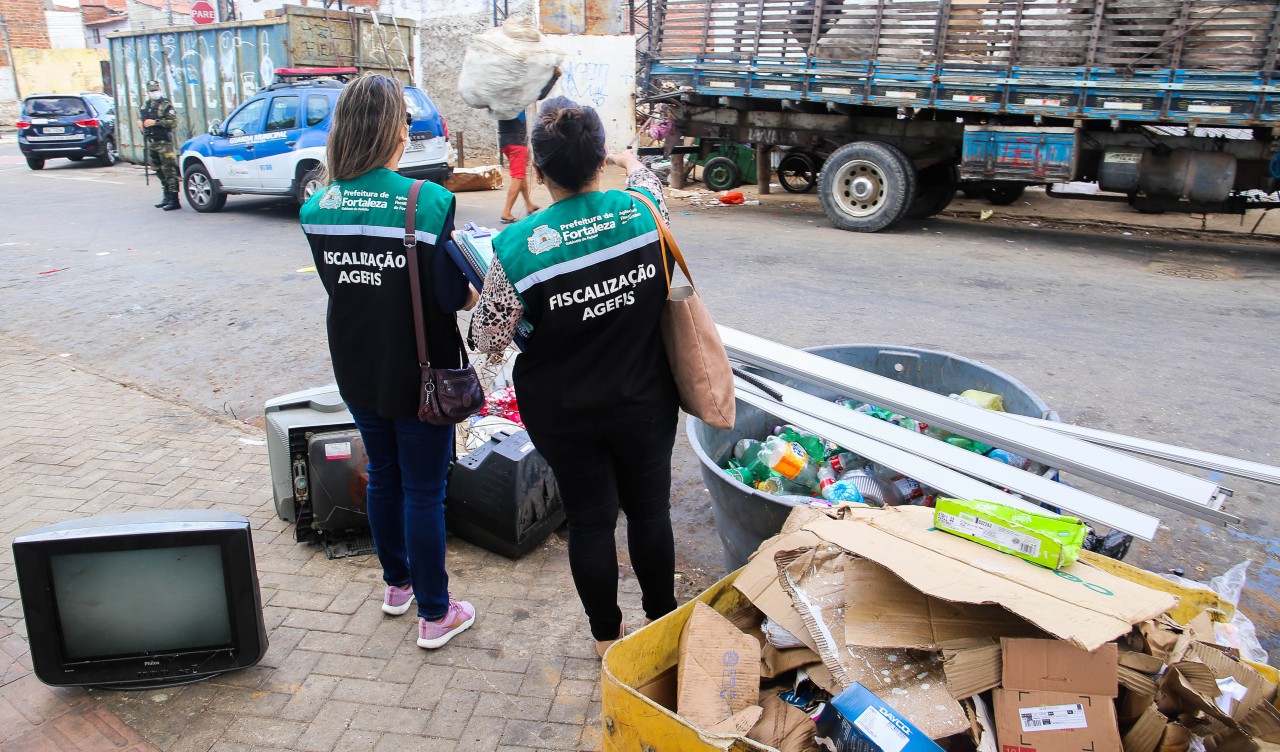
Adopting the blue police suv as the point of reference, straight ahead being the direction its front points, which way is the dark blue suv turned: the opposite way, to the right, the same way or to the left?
to the right

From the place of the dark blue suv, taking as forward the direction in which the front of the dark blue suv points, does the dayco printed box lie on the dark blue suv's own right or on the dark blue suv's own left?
on the dark blue suv's own right

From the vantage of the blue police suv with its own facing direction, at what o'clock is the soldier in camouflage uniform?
The soldier in camouflage uniform is roughly at 12 o'clock from the blue police suv.

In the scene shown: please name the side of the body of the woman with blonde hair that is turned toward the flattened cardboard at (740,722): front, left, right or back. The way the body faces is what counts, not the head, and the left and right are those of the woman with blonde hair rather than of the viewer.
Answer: right

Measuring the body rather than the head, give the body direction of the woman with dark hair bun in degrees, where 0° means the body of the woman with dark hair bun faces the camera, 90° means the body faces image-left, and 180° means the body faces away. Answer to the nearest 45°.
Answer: approximately 180°

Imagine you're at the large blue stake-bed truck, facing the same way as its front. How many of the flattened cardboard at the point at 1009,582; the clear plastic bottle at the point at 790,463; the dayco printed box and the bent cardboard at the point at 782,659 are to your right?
4

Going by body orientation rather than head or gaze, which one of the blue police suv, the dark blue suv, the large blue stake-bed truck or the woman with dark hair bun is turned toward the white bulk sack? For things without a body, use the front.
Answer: the woman with dark hair bun

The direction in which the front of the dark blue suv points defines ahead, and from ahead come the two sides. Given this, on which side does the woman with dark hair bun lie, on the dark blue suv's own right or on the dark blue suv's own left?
on the dark blue suv's own right

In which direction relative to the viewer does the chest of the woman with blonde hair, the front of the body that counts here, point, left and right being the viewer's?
facing away from the viewer and to the right of the viewer

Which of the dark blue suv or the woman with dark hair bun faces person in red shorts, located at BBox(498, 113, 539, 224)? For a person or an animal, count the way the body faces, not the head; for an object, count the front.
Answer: the woman with dark hair bun

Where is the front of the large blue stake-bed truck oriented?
to the viewer's right
